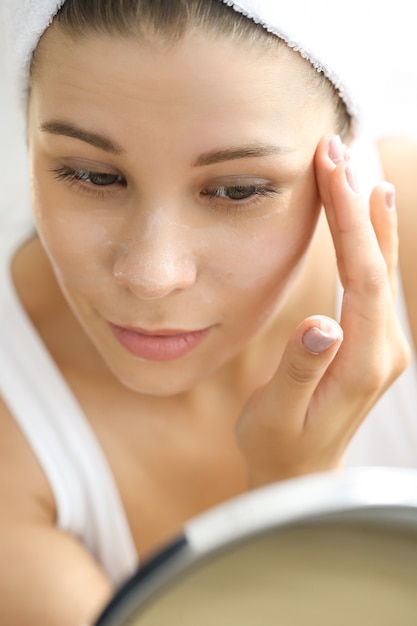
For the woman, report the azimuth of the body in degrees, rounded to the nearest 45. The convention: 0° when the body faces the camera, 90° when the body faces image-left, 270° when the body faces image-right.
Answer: approximately 0°
